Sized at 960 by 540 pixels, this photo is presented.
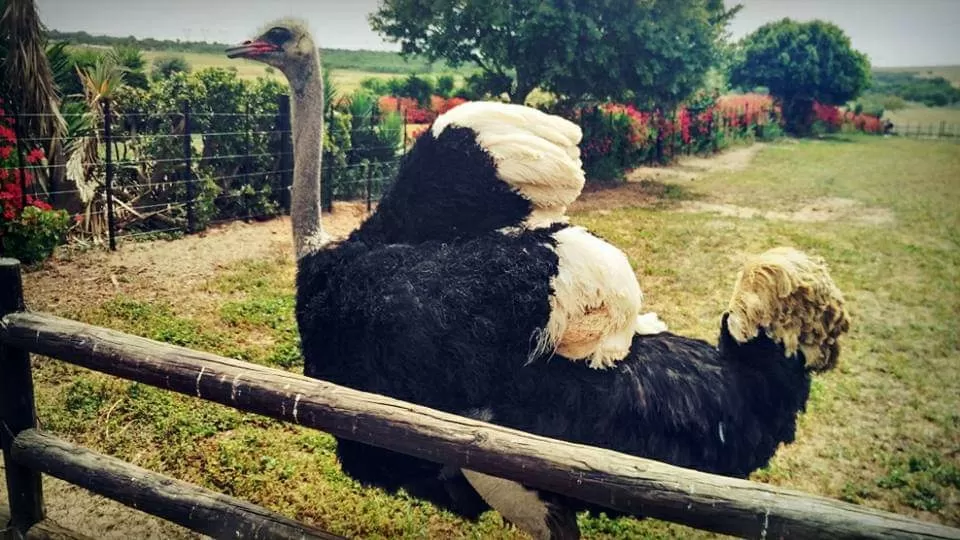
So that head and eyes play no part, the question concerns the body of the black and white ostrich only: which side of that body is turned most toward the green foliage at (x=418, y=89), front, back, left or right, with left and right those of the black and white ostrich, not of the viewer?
right

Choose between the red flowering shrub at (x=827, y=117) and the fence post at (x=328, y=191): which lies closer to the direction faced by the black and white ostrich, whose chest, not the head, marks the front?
the fence post

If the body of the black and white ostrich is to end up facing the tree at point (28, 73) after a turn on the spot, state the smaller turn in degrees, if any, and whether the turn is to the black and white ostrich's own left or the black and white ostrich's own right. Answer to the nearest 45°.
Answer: approximately 45° to the black and white ostrich's own right

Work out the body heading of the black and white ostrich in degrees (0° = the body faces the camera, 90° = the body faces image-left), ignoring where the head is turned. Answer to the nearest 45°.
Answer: approximately 90°

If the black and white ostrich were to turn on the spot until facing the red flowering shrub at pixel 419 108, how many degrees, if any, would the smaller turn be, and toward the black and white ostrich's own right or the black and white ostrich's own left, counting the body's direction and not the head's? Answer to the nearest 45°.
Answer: approximately 90° to the black and white ostrich's own right

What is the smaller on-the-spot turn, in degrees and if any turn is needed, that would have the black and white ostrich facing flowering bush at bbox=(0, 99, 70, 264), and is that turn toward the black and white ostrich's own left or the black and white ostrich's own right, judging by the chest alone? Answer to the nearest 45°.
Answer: approximately 45° to the black and white ostrich's own right

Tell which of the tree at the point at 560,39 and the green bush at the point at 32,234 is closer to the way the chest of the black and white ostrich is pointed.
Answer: the green bush

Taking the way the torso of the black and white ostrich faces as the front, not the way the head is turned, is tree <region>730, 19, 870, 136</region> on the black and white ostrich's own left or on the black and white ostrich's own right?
on the black and white ostrich's own right

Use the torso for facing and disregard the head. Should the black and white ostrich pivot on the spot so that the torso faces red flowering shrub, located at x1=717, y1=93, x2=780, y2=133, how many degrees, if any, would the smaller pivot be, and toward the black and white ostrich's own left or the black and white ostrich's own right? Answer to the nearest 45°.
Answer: approximately 90° to the black and white ostrich's own right

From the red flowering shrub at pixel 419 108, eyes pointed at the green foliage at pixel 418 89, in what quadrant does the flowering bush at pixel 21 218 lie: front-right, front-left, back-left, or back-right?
back-left

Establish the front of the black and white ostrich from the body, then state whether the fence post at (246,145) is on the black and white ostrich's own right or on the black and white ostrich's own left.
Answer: on the black and white ostrich's own right

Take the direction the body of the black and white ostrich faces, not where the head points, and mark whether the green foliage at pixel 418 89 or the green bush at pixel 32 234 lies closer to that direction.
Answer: the green bush

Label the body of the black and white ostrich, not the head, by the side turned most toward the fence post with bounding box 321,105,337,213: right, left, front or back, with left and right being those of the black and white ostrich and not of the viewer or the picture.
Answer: right

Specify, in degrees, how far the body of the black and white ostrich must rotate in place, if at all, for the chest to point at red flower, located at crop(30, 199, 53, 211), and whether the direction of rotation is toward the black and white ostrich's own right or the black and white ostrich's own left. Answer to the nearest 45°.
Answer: approximately 45° to the black and white ostrich's own right
